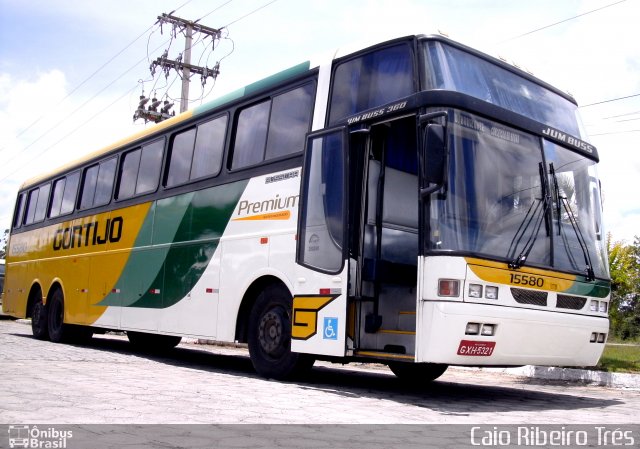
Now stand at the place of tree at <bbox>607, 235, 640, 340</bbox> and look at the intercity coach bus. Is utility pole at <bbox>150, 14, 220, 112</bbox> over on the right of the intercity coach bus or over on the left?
right

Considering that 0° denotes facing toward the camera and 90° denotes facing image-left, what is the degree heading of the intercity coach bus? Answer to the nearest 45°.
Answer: approximately 315°

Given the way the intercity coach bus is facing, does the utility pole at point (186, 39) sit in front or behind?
behind

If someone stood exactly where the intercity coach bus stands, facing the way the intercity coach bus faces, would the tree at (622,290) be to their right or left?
on their left
